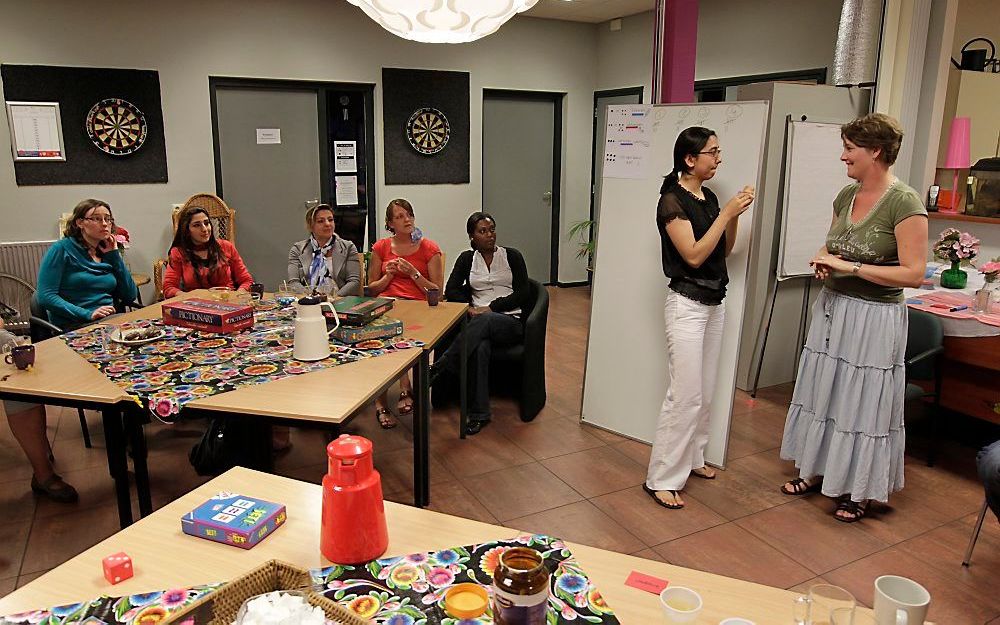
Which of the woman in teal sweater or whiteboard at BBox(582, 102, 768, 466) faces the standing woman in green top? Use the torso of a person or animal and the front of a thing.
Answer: the woman in teal sweater

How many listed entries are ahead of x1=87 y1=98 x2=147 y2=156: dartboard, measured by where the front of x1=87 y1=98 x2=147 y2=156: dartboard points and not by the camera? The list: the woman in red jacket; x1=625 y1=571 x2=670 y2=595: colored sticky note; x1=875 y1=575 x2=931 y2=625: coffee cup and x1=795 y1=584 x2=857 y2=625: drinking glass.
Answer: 4

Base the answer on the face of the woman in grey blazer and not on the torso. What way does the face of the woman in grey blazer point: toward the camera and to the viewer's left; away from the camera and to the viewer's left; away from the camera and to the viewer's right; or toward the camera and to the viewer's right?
toward the camera and to the viewer's right

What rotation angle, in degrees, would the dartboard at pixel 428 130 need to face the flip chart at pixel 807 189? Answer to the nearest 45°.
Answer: approximately 45° to its left

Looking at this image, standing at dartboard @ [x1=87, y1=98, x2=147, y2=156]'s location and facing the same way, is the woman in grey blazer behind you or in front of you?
in front

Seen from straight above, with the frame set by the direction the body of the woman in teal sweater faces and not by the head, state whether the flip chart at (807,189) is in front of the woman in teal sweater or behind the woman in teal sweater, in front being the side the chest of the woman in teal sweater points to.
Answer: in front

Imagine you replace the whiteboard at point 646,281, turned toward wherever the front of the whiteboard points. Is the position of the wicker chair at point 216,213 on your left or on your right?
on your right

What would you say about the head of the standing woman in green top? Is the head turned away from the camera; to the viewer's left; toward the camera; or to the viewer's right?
to the viewer's left

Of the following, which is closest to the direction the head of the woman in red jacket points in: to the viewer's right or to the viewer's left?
to the viewer's right

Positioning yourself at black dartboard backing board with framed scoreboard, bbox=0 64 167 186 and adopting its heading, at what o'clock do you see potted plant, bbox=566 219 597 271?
The potted plant is roughly at 9 o'clock from the black dartboard backing board with framed scoreboard.

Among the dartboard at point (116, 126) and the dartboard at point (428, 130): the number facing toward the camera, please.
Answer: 2

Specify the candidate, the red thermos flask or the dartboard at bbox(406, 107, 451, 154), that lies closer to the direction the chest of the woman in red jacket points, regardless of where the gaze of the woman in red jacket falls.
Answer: the red thermos flask

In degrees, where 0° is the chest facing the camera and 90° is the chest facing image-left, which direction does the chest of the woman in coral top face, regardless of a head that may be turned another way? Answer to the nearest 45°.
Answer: approximately 0°
